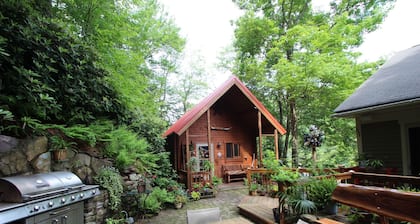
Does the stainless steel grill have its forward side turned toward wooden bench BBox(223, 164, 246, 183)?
no

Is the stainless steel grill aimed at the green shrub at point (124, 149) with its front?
no

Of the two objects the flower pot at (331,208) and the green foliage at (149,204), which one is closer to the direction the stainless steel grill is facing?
the flower pot

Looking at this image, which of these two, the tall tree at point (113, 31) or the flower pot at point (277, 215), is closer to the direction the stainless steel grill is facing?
the flower pot

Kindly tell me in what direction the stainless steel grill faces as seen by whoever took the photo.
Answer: facing the viewer and to the right of the viewer

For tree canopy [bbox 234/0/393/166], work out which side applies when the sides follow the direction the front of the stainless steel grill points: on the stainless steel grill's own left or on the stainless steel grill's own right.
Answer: on the stainless steel grill's own left

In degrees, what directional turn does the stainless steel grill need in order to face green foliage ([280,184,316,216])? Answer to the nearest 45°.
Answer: approximately 45° to its left

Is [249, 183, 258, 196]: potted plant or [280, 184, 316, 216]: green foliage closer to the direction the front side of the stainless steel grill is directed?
the green foliage

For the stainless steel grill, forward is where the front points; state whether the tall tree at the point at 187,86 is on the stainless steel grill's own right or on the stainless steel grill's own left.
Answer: on the stainless steel grill's own left

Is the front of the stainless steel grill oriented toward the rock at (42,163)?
no

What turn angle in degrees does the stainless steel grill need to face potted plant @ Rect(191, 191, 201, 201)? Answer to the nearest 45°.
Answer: approximately 90° to its left

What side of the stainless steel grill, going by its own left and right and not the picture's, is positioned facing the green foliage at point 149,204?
left
